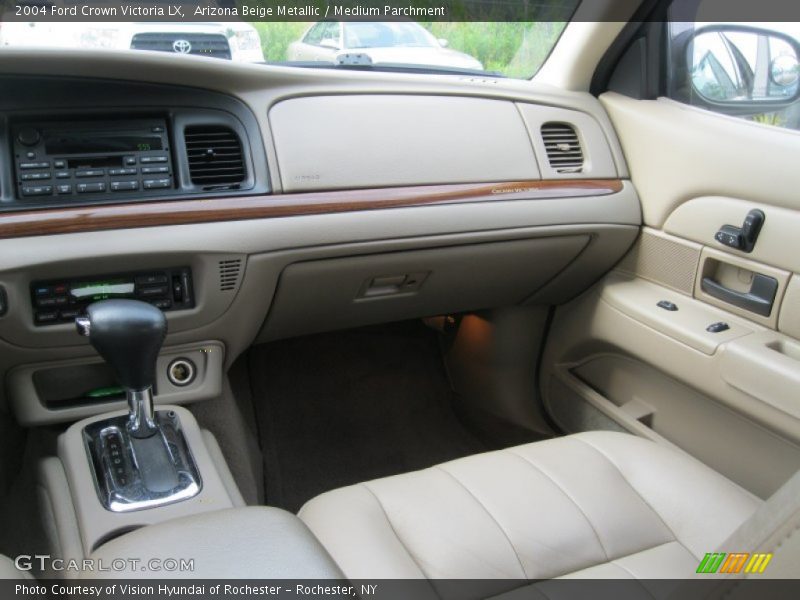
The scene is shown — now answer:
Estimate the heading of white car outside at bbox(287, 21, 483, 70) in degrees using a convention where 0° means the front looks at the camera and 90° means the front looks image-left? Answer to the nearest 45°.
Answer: approximately 315°
